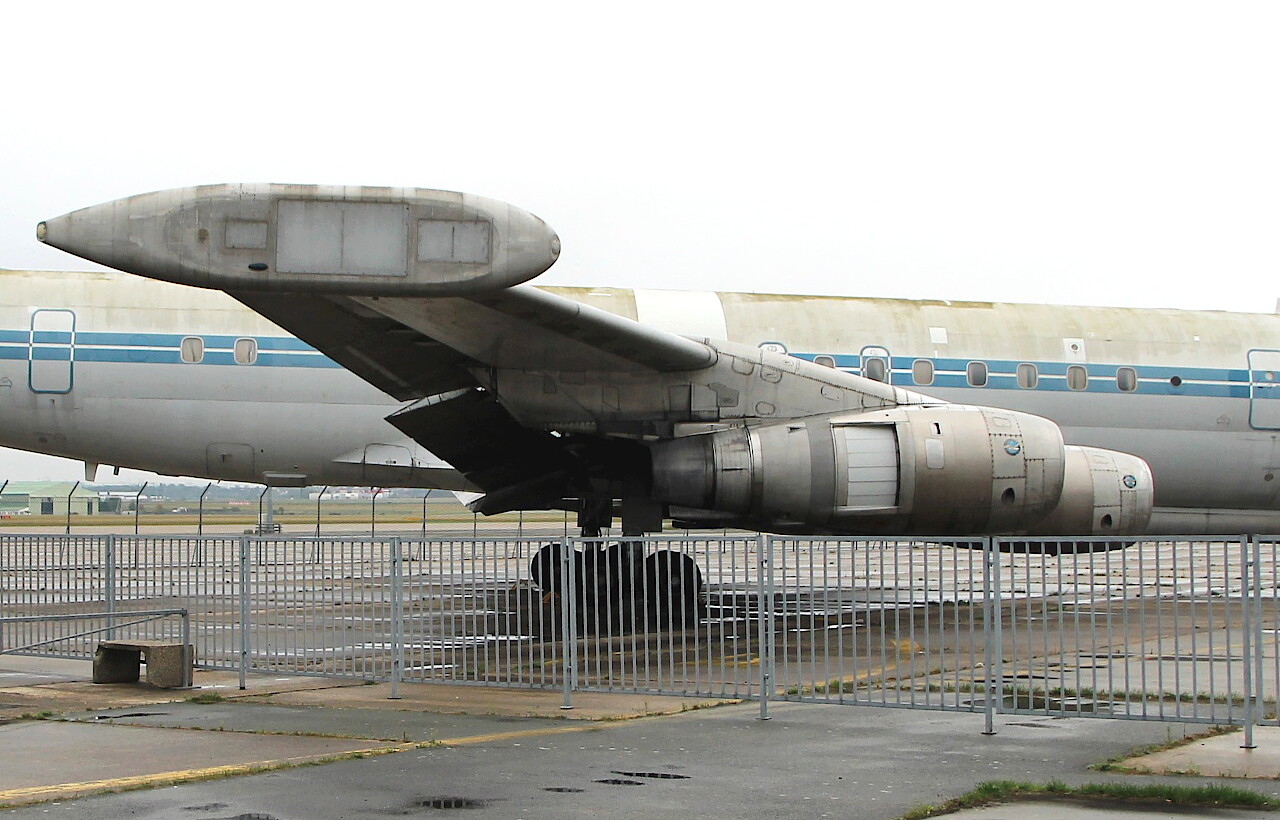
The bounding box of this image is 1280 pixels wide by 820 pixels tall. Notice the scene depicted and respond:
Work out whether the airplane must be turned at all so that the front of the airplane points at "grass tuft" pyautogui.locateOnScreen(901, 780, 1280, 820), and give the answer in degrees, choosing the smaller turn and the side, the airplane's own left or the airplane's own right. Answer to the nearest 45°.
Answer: approximately 90° to the airplane's own right

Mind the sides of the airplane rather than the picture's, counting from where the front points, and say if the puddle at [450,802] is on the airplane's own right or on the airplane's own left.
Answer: on the airplane's own right

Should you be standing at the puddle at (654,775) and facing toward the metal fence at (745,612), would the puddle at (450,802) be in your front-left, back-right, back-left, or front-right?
back-left

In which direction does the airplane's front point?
to the viewer's right
